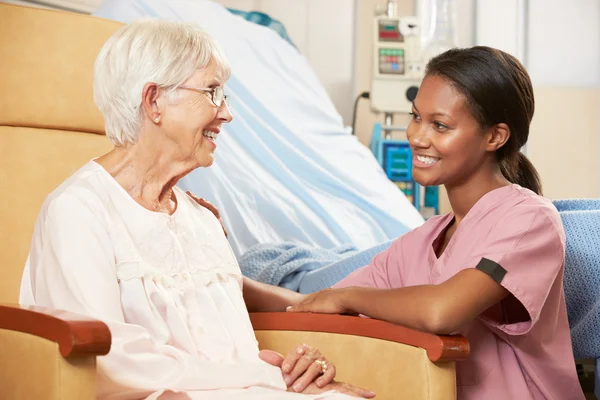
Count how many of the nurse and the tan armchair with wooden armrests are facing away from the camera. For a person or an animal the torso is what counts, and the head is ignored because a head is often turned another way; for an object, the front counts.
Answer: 0

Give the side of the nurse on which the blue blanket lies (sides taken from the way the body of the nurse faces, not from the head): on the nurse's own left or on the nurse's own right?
on the nurse's own right

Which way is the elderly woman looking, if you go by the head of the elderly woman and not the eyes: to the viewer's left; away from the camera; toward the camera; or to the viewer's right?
to the viewer's right

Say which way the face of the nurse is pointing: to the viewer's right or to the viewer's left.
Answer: to the viewer's left

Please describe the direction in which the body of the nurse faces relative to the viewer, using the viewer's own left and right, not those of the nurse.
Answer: facing the viewer and to the left of the viewer

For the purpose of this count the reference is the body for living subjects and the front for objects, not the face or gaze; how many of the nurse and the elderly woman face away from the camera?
0

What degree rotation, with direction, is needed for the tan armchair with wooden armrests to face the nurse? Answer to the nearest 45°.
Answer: approximately 45° to its left

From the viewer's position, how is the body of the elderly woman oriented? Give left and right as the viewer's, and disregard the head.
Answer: facing the viewer and to the right of the viewer
